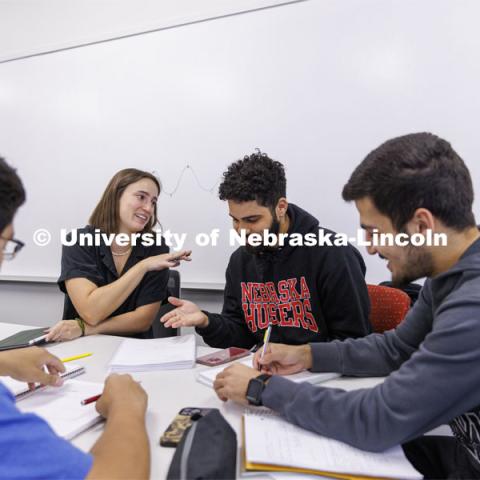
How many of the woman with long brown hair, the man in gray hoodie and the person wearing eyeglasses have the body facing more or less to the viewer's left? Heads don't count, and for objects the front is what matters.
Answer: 1

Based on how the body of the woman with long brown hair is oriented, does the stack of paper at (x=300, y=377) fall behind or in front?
in front

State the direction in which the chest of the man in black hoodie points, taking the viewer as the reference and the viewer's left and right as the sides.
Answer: facing the viewer and to the left of the viewer

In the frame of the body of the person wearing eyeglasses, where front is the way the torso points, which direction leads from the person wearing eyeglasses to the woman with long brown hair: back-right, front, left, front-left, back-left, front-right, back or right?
front-left

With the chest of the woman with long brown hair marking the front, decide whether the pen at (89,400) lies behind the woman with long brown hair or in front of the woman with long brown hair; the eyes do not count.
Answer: in front

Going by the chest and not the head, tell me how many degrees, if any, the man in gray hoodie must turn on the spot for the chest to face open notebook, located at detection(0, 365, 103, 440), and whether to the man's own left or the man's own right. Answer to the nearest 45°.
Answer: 0° — they already face it

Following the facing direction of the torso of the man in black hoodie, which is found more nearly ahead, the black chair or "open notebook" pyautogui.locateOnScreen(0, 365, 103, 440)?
the open notebook

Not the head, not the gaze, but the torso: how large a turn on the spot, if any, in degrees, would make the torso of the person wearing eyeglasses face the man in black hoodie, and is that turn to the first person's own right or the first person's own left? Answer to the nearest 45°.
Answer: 0° — they already face them

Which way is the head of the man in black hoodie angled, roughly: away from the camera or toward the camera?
toward the camera

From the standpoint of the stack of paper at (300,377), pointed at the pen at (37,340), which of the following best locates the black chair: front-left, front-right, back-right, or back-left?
front-right

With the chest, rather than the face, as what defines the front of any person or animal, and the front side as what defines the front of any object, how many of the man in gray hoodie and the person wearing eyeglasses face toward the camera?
0

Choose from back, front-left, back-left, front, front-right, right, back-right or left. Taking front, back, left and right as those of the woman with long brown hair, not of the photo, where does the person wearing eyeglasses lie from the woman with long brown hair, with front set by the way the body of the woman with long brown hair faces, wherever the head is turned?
front

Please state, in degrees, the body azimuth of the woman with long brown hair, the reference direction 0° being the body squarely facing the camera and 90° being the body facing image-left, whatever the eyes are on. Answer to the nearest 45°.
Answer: approximately 0°

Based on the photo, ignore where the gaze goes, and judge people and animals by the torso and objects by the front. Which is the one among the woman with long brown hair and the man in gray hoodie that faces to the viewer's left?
the man in gray hoodie

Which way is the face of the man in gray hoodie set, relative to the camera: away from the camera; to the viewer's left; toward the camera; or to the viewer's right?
to the viewer's left

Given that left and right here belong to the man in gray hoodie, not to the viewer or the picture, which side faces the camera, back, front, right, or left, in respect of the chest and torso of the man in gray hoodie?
left
